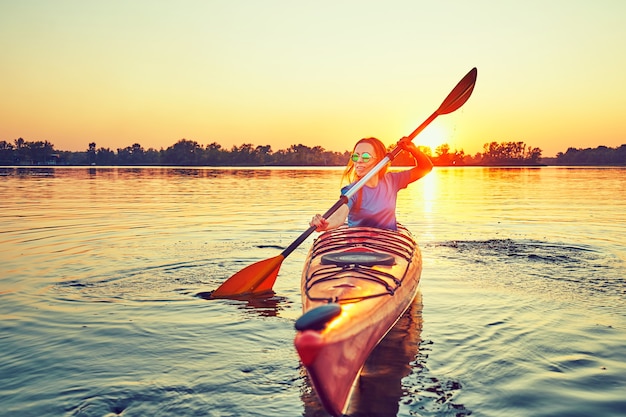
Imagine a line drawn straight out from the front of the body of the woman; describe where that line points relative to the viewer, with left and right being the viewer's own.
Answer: facing the viewer
